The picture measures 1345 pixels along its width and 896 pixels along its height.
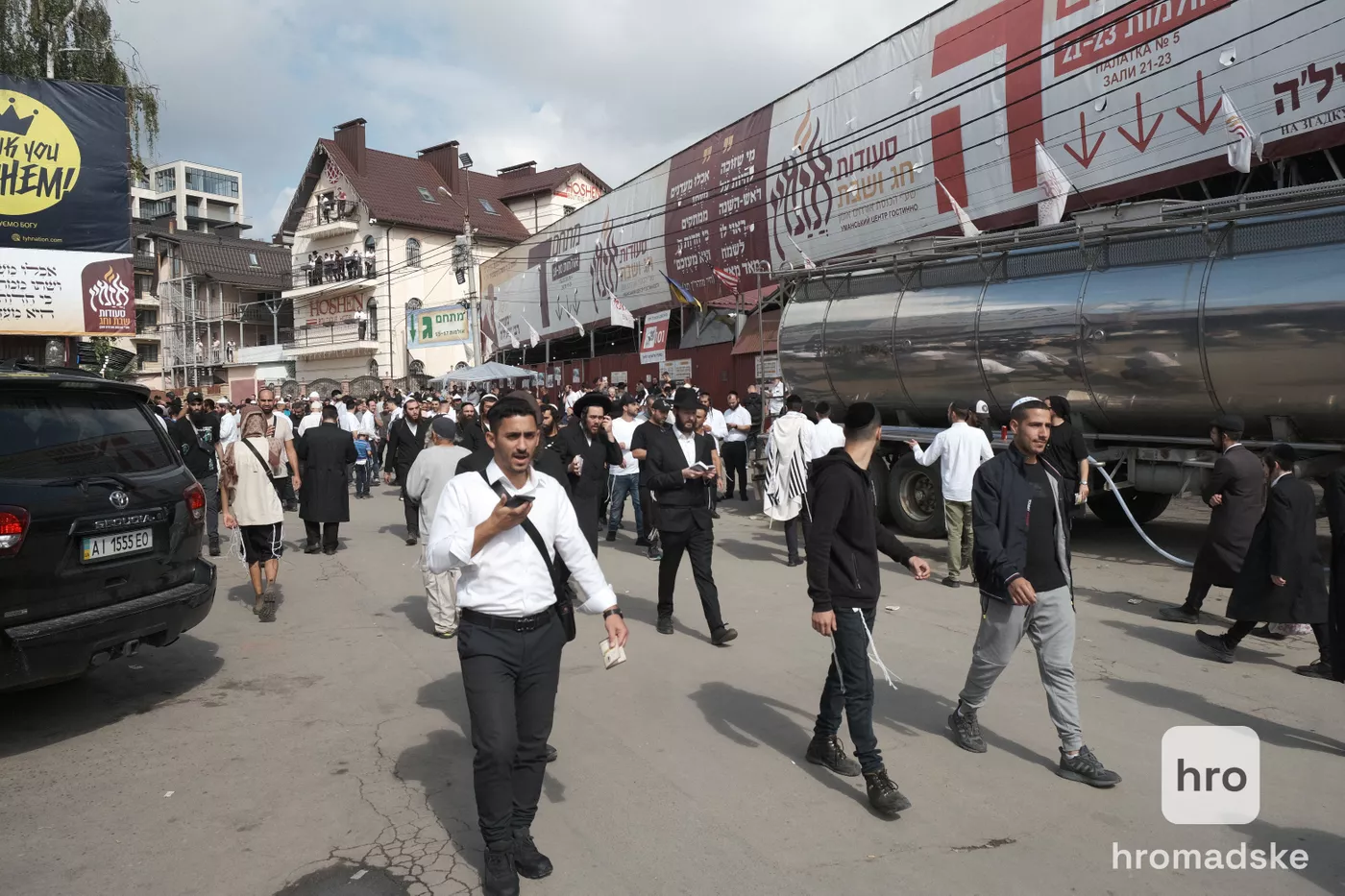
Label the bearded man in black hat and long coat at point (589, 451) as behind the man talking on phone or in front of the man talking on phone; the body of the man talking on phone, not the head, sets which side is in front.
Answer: behind

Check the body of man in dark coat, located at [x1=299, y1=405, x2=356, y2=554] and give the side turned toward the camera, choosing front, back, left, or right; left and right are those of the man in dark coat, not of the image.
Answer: back

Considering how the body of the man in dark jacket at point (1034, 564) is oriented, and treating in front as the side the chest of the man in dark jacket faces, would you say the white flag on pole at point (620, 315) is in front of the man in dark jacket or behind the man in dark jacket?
behind

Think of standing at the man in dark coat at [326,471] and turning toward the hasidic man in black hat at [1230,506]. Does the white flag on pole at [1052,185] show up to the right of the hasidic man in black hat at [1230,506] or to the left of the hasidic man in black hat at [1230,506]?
left

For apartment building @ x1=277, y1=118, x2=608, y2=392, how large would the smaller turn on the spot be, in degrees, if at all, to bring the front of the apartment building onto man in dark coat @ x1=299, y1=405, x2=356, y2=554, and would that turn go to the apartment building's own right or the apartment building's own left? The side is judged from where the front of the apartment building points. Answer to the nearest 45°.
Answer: approximately 45° to the apartment building's own left

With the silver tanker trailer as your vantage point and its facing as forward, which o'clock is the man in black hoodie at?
The man in black hoodie is roughly at 2 o'clock from the silver tanker trailer.

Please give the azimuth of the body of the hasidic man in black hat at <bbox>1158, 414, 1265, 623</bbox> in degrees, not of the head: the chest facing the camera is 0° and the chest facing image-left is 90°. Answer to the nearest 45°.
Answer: approximately 90°

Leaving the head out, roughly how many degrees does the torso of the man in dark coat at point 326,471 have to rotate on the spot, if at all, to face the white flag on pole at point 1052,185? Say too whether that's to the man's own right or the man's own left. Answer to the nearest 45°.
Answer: approximately 90° to the man's own right

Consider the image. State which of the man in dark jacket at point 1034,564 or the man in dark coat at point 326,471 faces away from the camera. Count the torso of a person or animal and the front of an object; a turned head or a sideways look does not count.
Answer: the man in dark coat at point 326,471
